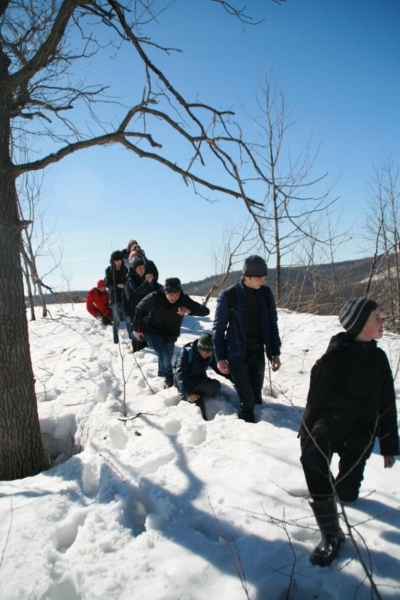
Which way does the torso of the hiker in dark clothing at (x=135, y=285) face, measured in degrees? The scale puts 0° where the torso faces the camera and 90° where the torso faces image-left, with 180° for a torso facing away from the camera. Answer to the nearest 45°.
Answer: approximately 315°

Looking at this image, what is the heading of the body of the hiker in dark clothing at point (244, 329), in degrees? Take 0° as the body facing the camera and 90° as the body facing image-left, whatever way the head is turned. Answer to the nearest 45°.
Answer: approximately 315°

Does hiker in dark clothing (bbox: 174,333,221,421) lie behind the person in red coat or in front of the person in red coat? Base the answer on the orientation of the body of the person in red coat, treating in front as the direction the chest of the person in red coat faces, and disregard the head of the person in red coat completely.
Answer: in front

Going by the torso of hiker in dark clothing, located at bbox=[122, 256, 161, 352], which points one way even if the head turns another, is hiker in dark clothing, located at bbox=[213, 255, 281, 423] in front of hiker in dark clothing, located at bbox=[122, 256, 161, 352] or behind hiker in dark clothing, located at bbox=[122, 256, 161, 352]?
in front

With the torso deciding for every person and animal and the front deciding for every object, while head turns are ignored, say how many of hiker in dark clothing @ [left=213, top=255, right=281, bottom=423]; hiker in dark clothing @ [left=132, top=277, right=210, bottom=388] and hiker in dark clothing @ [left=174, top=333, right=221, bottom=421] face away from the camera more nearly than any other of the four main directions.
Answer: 0

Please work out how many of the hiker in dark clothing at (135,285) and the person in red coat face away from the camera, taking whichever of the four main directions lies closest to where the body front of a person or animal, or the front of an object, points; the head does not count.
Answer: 0

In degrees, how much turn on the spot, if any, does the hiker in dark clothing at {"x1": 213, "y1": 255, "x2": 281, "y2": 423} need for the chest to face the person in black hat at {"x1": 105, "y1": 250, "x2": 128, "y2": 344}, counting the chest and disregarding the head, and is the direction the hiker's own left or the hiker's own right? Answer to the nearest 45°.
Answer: approximately 180°
